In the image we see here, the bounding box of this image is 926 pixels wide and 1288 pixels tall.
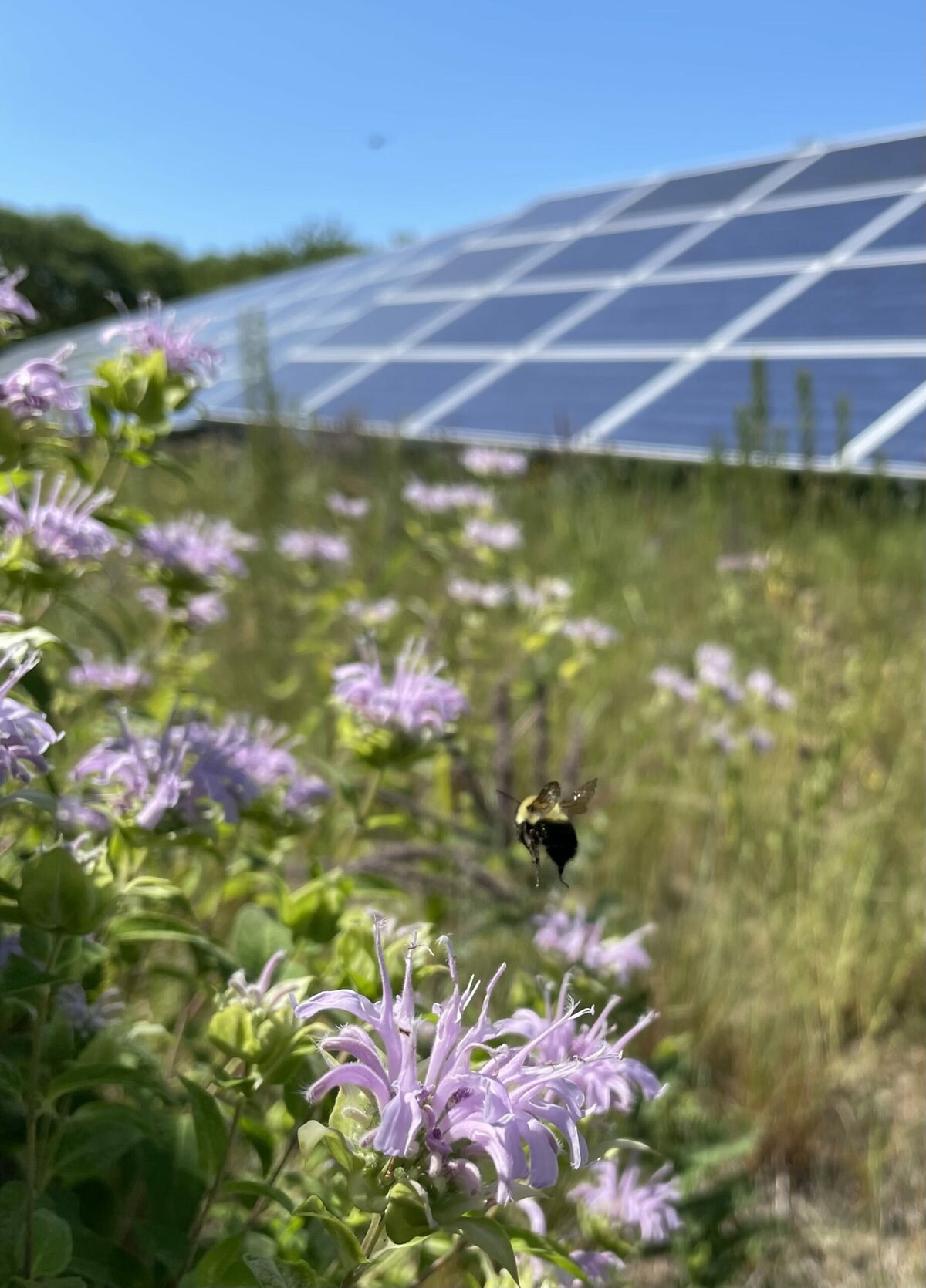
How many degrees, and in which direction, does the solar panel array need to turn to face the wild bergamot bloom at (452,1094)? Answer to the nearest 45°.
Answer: approximately 45° to its left

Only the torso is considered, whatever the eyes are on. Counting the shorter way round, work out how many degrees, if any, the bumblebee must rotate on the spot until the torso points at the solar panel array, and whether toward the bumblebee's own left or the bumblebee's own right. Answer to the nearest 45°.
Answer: approximately 45° to the bumblebee's own right

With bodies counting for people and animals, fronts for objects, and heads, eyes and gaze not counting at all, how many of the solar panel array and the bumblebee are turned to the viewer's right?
0

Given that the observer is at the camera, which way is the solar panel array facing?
facing the viewer and to the left of the viewer

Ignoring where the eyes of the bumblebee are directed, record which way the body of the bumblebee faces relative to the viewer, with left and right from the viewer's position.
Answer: facing away from the viewer and to the left of the viewer

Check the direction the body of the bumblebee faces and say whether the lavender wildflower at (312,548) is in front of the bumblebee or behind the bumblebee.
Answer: in front

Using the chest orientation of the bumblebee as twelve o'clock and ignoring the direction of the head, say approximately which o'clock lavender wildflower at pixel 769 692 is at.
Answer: The lavender wildflower is roughly at 2 o'clock from the bumblebee.

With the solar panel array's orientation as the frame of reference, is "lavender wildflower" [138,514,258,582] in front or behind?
in front

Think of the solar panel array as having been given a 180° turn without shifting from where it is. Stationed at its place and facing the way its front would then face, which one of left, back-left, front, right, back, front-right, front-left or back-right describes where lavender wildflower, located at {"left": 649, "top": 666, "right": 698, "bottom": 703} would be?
back-right

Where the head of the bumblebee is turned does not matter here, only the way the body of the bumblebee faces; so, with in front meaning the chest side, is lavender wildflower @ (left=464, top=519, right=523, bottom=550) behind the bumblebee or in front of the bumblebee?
in front
